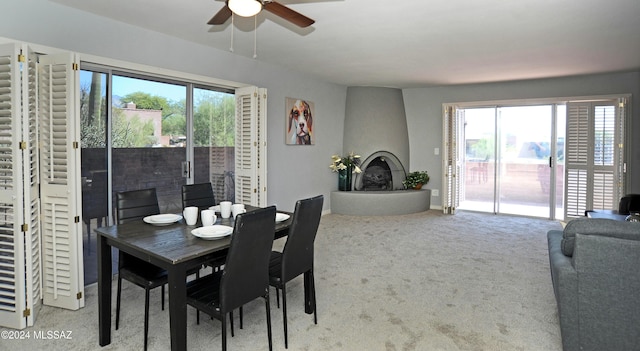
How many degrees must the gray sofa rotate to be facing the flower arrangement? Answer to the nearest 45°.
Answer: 0° — it already faces it

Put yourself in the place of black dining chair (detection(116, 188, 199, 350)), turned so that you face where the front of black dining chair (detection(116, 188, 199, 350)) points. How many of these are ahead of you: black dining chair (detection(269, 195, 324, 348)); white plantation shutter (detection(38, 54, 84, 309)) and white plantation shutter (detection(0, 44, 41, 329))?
1

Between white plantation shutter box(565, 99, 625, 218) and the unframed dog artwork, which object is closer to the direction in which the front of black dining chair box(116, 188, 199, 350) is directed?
the white plantation shutter

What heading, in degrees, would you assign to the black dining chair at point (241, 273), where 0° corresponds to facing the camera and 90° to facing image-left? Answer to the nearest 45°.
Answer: approximately 135°

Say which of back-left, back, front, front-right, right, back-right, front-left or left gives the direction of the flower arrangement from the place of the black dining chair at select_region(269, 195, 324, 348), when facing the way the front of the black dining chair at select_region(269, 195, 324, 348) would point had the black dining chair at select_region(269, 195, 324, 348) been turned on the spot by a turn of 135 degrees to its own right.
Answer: left

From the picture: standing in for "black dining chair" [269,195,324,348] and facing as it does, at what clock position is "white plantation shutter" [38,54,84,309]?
The white plantation shutter is roughly at 11 o'clock from the black dining chair.

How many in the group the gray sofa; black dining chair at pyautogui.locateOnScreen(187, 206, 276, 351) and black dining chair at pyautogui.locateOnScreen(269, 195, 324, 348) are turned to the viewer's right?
0

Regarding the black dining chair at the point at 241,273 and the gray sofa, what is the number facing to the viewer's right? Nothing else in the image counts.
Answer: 0

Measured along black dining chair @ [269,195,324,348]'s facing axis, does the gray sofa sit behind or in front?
behind

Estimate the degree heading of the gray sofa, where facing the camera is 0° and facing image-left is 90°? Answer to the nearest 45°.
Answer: approximately 135°
